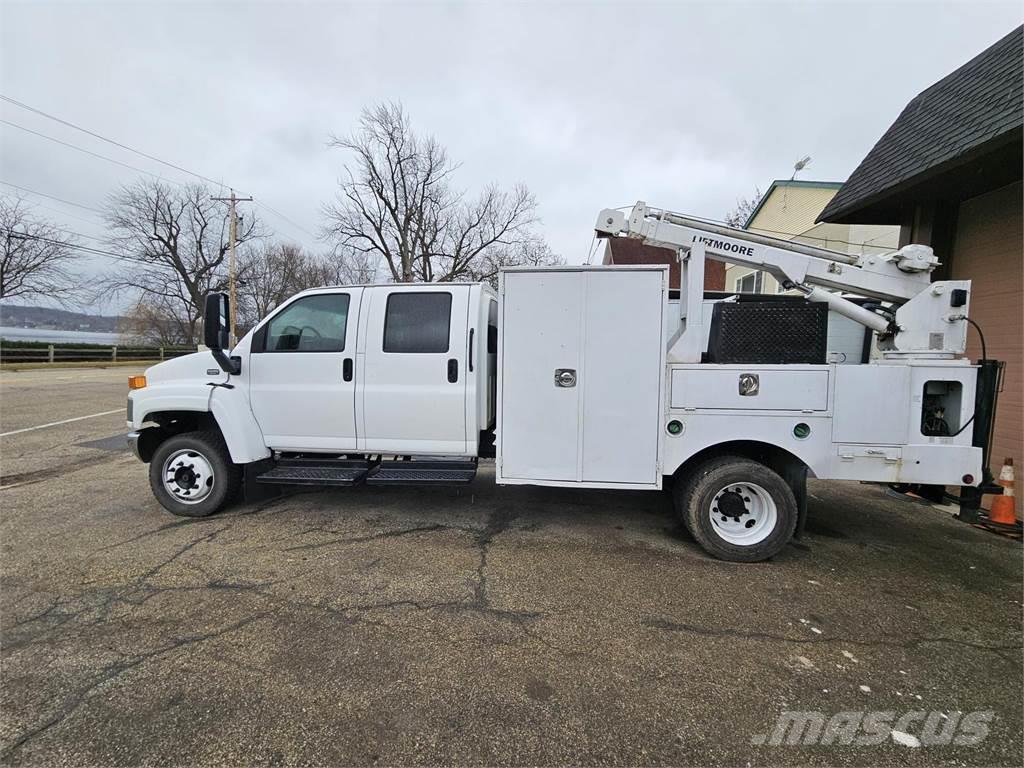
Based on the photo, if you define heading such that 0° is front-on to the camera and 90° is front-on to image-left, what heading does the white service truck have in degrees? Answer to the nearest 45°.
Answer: approximately 90°

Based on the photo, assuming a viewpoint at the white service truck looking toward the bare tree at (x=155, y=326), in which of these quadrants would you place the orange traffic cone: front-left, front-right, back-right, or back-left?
back-right

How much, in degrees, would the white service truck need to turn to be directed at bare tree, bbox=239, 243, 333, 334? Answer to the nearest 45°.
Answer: approximately 45° to its right

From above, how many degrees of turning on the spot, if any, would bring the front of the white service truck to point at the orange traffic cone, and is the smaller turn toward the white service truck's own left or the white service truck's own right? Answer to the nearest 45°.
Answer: approximately 180°

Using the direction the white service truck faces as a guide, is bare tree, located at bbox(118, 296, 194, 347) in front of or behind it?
in front

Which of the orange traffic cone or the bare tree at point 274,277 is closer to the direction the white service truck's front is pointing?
the bare tree

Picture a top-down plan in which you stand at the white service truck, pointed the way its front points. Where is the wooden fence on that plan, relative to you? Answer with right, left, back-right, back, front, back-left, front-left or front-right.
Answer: front-right
